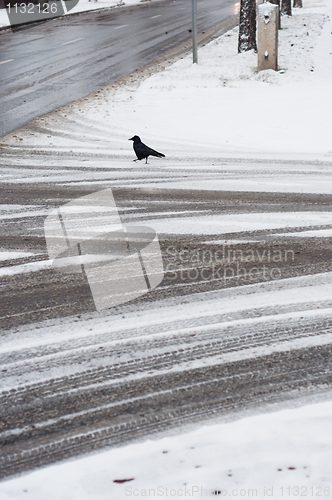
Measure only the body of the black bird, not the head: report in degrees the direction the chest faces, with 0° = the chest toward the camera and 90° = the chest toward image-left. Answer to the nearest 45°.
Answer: approximately 90°

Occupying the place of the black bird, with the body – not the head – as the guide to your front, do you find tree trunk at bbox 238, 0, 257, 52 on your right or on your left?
on your right
